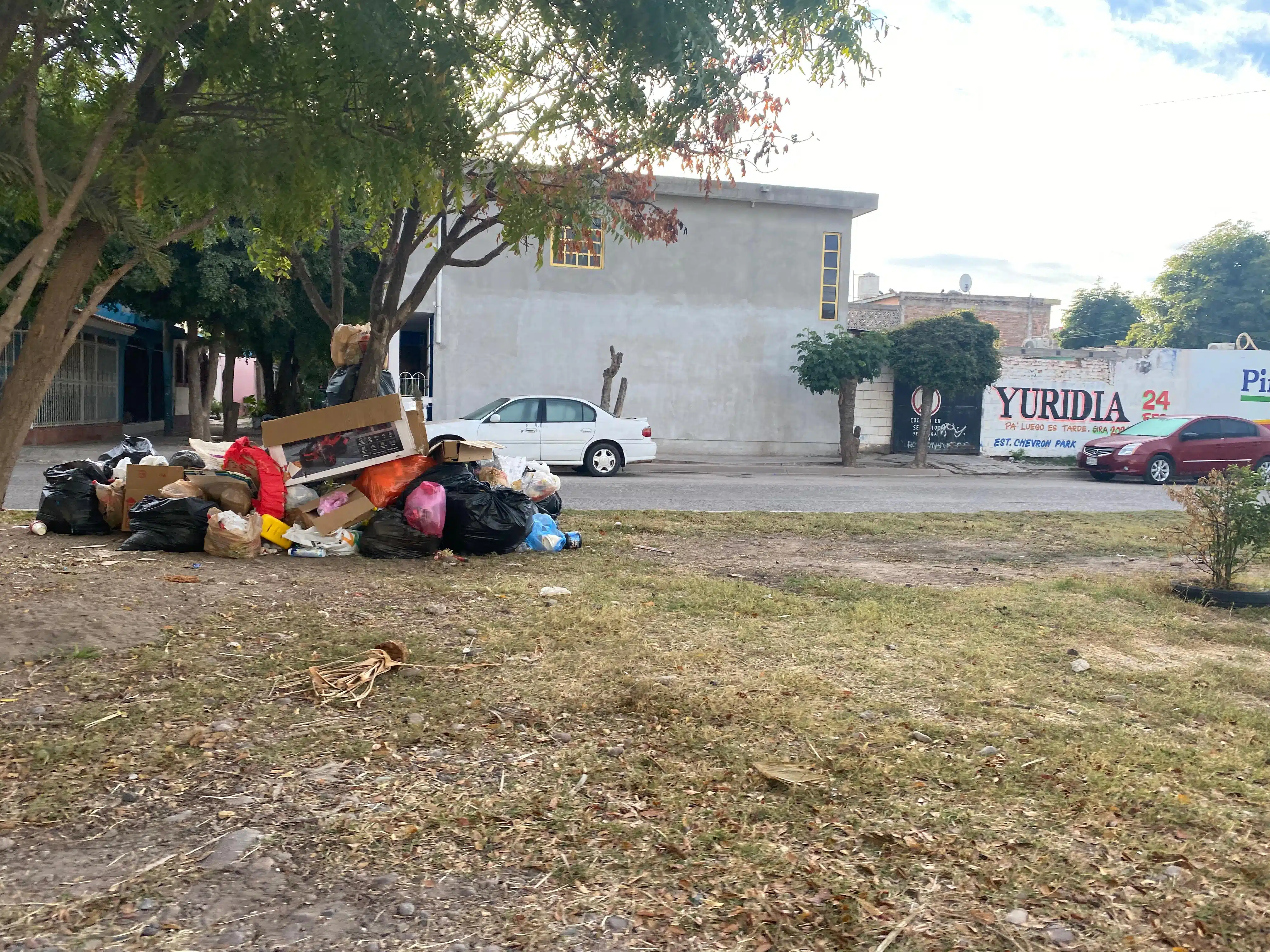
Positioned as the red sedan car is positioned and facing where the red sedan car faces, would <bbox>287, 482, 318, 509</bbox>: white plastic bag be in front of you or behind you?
in front

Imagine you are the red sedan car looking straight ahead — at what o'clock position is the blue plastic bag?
The blue plastic bag is roughly at 11 o'clock from the red sedan car.

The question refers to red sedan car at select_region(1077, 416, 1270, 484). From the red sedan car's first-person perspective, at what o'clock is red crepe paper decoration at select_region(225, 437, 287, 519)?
The red crepe paper decoration is roughly at 11 o'clock from the red sedan car.

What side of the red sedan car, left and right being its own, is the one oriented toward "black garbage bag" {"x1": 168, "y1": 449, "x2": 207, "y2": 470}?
front

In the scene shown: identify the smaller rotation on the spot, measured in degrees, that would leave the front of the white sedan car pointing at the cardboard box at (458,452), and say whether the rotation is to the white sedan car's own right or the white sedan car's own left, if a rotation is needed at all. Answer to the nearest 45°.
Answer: approximately 90° to the white sedan car's own left

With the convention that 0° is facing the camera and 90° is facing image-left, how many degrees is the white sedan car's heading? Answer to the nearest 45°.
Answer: approximately 90°

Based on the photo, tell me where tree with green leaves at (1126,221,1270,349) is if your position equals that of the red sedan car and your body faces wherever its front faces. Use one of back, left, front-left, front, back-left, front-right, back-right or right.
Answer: back-right

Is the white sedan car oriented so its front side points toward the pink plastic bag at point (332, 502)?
no

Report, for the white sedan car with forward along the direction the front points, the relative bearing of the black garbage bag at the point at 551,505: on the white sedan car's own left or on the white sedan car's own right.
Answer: on the white sedan car's own left

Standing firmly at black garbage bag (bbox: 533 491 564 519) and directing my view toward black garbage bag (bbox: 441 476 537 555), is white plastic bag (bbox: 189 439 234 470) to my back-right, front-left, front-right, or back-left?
front-right

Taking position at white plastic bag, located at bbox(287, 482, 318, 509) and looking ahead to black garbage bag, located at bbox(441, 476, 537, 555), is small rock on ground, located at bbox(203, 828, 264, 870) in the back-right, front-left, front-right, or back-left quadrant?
front-right
